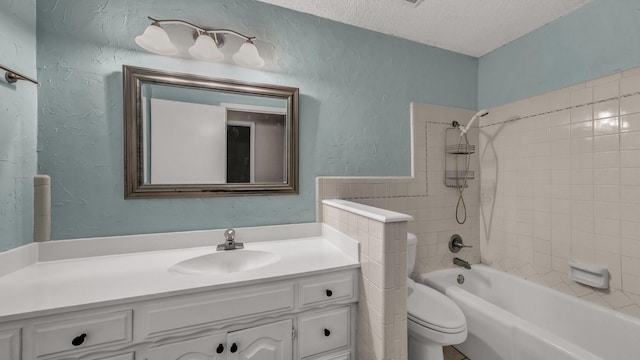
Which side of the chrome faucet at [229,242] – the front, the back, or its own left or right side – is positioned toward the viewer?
front

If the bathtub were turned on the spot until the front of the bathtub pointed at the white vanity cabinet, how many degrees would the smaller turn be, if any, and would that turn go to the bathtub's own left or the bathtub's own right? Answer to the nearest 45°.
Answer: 0° — it already faces it

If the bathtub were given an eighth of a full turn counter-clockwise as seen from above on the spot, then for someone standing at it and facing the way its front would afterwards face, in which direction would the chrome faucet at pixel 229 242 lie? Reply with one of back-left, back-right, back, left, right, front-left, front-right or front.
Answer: front-right

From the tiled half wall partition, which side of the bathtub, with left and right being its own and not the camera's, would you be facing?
front

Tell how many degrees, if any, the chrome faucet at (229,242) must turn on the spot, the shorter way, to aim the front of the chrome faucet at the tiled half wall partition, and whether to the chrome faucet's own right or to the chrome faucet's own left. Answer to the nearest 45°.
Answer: approximately 45° to the chrome faucet's own left

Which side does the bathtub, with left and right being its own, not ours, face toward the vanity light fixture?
front

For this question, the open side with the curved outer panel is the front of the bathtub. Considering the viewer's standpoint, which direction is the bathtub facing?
facing the viewer and to the left of the viewer

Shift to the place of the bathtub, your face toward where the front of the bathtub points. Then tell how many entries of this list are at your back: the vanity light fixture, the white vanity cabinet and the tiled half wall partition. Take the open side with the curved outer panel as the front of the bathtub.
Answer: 0
